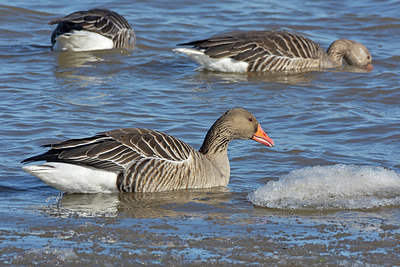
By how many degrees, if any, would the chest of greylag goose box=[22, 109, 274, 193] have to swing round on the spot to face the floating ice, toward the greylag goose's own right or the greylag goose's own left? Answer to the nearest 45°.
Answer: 0° — it already faces it

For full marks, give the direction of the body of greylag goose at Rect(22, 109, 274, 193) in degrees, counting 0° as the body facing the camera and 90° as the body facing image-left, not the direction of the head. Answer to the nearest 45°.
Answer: approximately 270°

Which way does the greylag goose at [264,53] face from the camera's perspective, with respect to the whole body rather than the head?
to the viewer's right

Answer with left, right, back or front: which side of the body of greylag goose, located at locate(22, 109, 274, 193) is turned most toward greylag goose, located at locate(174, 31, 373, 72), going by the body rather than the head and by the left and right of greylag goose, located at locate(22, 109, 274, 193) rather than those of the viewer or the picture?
left

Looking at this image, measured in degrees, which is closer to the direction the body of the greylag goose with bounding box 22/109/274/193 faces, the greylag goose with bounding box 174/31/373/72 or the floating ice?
the floating ice

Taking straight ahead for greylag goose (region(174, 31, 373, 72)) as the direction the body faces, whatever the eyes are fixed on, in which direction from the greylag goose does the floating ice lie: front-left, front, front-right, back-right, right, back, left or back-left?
right

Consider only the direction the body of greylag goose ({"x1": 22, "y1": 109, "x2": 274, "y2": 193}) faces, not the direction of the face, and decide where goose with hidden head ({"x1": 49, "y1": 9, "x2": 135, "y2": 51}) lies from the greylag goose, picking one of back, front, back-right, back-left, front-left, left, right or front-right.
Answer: left

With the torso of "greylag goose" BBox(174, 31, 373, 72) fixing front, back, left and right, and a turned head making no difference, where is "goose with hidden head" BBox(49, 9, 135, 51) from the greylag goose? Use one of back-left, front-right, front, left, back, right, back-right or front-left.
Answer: back

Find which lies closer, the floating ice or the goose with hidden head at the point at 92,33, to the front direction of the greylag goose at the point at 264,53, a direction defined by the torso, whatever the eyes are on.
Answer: the floating ice

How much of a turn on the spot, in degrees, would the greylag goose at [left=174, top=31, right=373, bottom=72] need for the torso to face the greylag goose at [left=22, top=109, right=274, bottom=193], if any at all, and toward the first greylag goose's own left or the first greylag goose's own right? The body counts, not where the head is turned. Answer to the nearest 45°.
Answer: approximately 90° to the first greylag goose's own right

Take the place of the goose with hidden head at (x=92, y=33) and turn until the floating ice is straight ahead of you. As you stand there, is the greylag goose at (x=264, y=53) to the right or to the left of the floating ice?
left
